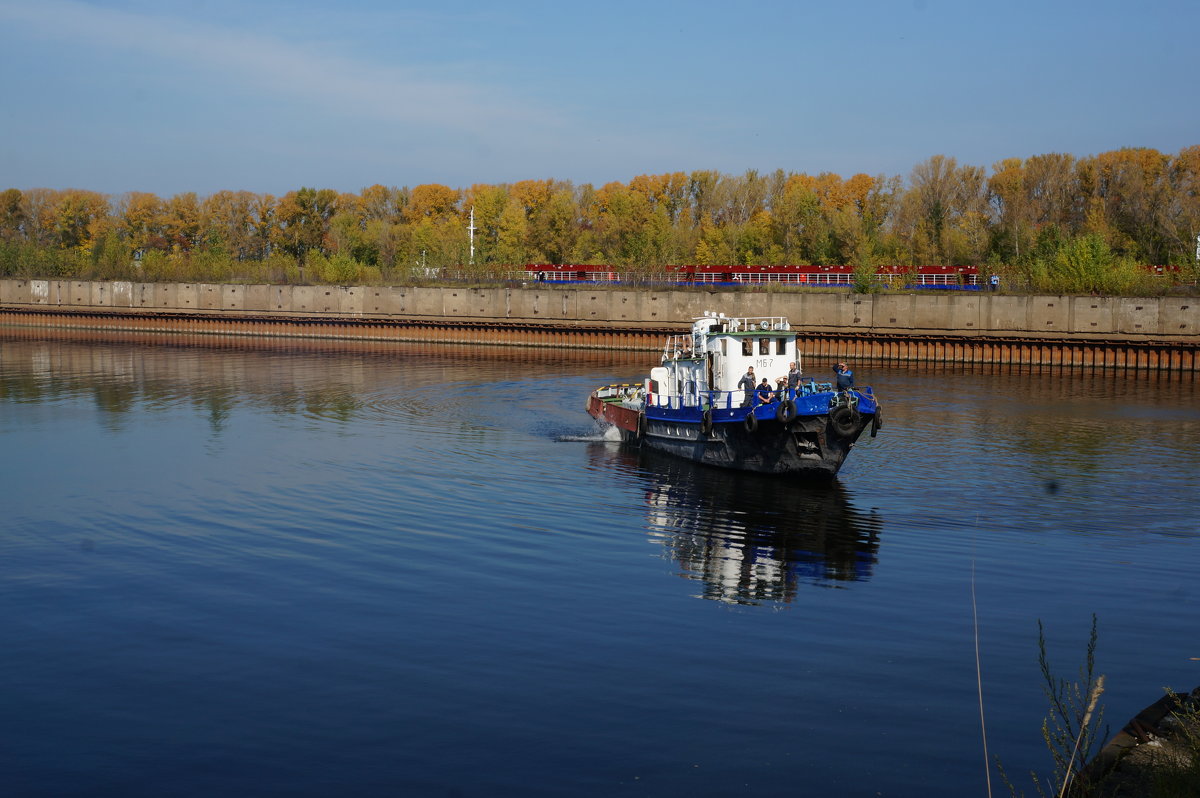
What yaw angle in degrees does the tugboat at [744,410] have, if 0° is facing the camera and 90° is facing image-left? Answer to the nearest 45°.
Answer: approximately 315°
